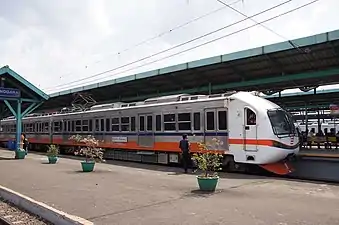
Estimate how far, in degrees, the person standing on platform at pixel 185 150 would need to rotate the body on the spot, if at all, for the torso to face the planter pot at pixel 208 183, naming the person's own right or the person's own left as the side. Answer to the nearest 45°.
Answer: approximately 180°

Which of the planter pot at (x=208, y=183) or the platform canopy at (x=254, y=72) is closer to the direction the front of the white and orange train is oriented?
the planter pot

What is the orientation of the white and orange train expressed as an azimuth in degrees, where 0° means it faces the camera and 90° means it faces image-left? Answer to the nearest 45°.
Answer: approximately 315°

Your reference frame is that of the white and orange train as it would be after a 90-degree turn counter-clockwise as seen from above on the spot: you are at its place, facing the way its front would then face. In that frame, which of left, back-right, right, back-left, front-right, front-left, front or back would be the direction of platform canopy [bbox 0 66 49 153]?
left

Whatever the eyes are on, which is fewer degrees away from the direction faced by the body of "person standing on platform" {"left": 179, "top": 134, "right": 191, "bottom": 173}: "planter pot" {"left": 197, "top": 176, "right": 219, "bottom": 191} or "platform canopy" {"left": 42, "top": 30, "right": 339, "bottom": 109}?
the platform canopy

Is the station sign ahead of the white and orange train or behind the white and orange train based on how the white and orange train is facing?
behind

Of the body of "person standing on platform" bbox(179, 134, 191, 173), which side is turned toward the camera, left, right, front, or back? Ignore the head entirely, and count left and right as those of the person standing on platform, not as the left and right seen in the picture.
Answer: back

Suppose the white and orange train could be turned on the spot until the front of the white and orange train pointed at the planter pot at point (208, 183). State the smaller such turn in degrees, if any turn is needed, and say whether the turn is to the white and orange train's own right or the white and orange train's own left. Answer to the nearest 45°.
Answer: approximately 45° to the white and orange train's own right

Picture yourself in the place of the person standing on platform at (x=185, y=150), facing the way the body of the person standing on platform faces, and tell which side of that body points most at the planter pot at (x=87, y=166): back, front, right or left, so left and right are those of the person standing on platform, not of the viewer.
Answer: left

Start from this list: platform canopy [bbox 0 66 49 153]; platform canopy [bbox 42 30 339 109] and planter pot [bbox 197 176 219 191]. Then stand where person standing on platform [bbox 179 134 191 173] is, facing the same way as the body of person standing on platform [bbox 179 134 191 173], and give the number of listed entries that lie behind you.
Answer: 1
